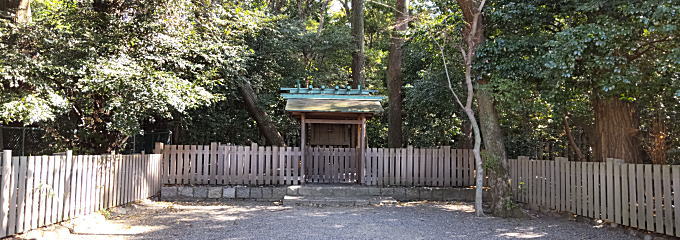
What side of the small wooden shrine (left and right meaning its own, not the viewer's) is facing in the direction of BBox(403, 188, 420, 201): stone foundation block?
left

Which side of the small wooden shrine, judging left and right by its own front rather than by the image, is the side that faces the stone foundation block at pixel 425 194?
left

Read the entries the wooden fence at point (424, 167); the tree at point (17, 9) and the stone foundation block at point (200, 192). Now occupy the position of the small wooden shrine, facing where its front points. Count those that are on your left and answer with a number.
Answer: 1

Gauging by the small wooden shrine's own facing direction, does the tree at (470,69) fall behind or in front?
in front

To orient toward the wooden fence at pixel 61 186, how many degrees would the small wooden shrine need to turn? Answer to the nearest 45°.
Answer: approximately 45° to its right

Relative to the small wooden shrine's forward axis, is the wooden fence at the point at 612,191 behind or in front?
in front

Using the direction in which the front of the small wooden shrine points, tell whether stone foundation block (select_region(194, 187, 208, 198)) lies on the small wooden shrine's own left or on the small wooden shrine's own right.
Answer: on the small wooden shrine's own right

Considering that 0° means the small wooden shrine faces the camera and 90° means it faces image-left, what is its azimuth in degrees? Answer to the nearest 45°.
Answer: approximately 0°
